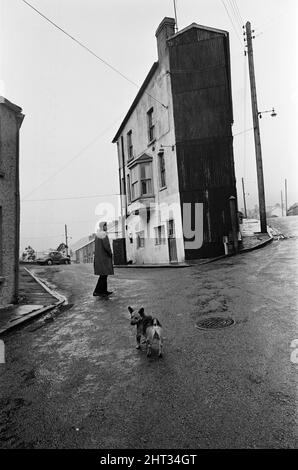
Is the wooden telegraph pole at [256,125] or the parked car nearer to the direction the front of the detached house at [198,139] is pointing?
the parked car

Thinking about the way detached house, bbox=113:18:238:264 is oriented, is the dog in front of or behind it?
in front

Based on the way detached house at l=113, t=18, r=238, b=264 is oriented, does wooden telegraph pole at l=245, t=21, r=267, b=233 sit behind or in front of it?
behind

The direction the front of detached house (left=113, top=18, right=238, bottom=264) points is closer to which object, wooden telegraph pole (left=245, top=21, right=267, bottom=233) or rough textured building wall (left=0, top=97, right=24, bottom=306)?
the rough textured building wall

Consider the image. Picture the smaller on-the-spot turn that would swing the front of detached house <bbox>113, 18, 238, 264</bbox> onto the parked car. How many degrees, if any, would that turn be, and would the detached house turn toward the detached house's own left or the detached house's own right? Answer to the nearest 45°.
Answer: approximately 90° to the detached house's own right

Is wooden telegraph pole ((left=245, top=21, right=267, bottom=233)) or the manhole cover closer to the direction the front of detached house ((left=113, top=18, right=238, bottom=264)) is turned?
the manhole cover
